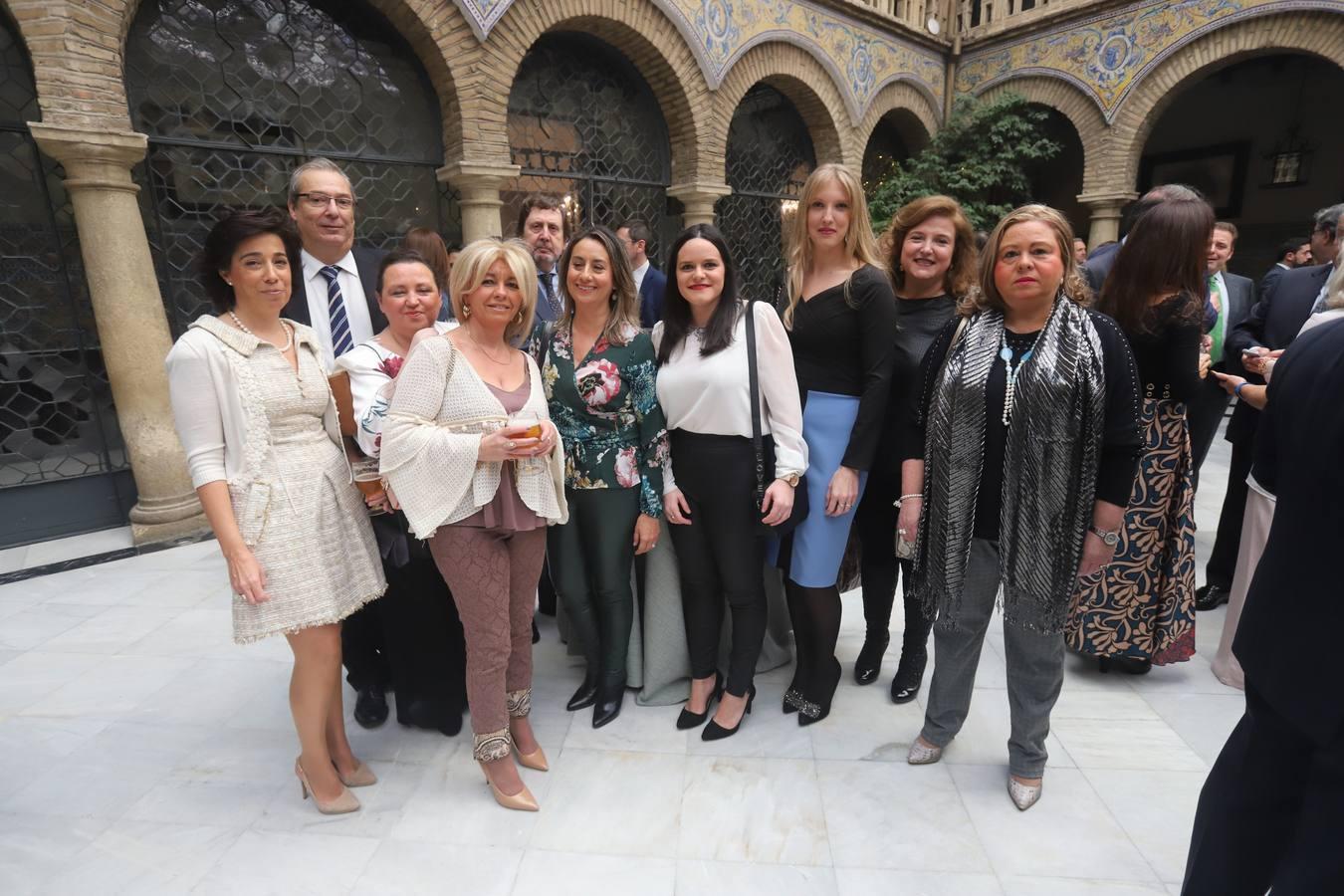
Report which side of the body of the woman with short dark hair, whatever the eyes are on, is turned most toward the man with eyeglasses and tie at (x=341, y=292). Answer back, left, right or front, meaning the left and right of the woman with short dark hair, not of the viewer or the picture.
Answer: left

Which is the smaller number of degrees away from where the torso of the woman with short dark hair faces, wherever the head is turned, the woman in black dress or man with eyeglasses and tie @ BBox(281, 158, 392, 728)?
the woman in black dress

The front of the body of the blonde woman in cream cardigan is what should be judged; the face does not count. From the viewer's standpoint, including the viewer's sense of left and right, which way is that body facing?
facing the viewer and to the right of the viewer

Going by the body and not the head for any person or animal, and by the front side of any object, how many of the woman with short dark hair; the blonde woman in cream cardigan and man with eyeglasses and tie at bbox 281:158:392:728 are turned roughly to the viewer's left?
0

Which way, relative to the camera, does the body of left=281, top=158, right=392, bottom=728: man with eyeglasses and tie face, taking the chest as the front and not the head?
toward the camera

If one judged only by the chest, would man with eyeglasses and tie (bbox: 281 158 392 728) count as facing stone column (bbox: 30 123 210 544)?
no

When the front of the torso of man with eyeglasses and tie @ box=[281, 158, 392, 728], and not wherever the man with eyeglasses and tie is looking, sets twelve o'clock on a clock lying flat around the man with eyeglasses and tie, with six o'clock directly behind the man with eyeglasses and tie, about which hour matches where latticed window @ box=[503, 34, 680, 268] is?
The latticed window is roughly at 7 o'clock from the man with eyeglasses and tie.

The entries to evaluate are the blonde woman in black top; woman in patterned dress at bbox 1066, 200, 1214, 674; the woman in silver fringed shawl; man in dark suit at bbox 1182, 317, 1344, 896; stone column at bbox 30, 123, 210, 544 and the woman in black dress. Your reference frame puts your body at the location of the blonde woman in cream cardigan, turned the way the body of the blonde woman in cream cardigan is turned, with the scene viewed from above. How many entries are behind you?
1

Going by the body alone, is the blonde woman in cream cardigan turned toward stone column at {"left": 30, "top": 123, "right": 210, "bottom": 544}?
no

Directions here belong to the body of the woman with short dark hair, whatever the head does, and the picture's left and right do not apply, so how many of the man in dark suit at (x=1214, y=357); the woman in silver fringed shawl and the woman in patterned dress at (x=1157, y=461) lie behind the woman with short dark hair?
0

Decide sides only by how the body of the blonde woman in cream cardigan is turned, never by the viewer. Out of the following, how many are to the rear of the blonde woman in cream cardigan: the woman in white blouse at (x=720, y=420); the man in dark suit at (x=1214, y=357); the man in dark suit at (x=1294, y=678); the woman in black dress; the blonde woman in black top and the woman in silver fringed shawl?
0

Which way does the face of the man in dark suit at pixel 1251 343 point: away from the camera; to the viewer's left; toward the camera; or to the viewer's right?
to the viewer's left

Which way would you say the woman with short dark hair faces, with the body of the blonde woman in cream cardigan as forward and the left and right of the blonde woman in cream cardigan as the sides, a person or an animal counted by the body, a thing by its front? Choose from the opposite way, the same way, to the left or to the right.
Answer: the same way

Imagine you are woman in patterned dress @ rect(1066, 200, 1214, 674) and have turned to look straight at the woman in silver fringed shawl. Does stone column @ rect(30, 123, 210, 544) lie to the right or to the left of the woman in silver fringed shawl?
right

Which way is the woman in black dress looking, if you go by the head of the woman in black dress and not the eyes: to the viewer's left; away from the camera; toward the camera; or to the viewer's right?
toward the camera

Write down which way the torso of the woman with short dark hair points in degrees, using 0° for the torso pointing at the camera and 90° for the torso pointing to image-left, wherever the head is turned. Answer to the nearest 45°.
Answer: approximately 315°

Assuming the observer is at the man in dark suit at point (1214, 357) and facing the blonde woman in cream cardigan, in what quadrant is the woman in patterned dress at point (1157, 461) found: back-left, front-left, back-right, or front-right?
front-left

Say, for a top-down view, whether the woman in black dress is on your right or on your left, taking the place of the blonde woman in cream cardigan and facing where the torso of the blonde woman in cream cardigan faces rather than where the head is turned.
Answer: on your left
